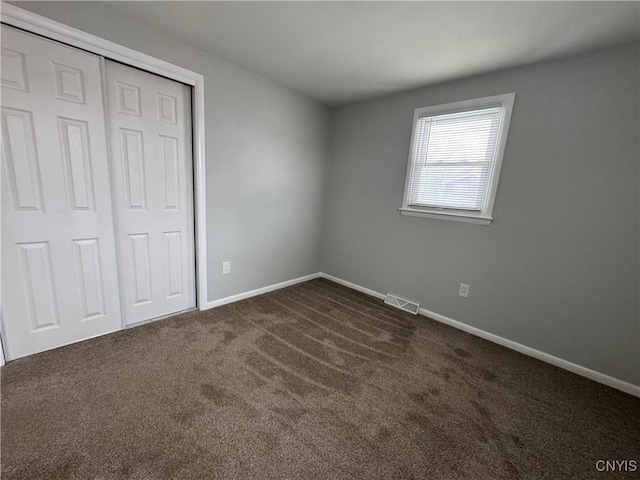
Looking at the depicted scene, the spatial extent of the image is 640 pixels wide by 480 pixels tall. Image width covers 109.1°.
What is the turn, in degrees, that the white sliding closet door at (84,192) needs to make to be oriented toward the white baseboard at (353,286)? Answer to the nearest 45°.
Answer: approximately 45° to its left

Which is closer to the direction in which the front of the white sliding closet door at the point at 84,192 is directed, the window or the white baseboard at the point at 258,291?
the window

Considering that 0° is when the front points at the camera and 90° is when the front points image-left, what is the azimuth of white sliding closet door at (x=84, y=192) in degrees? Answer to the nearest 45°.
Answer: approximately 315°

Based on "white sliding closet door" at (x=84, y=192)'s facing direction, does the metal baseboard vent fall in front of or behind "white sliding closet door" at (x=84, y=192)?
in front

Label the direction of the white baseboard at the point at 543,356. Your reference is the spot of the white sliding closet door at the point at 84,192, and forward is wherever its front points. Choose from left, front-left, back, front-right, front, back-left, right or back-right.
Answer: front

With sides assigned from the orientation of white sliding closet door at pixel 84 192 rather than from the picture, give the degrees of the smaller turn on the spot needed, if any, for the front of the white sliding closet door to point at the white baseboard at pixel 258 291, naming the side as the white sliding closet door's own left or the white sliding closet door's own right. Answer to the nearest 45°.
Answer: approximately 45° to the white sliding closet door's own left

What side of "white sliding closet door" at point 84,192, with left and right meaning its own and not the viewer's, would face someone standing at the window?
front
